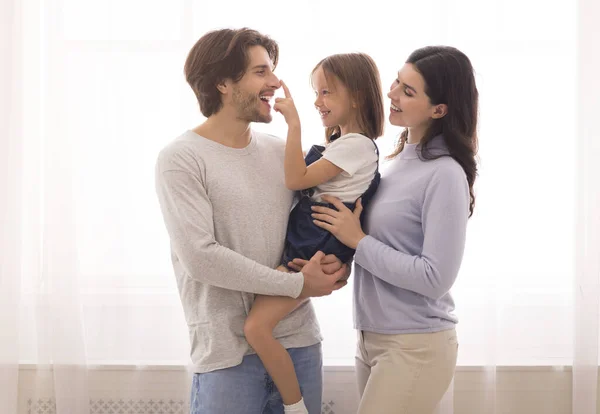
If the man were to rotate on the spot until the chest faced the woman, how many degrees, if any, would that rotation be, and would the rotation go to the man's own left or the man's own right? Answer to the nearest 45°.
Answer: approximately 45° to the man's own left

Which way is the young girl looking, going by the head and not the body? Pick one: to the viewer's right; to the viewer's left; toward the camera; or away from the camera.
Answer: to the viewer's left

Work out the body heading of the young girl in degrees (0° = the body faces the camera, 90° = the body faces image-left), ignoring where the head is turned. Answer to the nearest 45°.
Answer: approximately 90°

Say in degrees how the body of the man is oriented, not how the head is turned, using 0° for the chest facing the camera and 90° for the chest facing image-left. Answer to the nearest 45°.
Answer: approximately 315°

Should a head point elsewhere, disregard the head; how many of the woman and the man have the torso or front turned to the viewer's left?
1

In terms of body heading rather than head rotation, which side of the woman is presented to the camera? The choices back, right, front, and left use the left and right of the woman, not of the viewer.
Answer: left

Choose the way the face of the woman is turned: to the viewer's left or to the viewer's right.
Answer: to the viewer's left

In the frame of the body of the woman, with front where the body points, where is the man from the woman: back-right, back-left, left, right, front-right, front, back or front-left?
front

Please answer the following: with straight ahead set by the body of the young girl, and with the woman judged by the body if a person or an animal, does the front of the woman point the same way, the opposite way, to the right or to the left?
the same way

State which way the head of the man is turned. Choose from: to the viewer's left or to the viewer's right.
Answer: to the viewer's right
